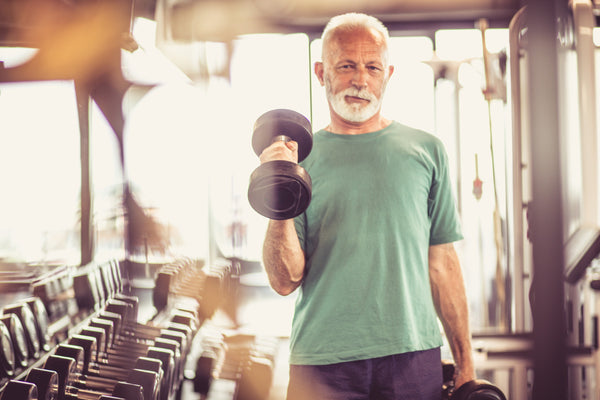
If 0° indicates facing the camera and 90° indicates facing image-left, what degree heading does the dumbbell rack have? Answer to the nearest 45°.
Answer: approximately 315°

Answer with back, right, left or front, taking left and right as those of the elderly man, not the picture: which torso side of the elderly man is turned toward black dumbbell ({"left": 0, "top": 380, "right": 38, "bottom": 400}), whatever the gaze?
right

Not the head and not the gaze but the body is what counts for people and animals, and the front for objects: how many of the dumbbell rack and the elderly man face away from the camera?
0

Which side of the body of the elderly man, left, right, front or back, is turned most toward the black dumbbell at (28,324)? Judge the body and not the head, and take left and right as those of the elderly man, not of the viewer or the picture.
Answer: right

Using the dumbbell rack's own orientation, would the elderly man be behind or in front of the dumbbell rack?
in front

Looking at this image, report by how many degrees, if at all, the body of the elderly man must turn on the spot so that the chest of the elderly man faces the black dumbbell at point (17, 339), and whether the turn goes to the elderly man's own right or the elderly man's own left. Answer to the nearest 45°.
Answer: approximately 90° to the elderly man's own right

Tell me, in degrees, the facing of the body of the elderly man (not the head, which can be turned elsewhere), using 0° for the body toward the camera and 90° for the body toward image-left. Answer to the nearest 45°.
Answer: approximately 0°
